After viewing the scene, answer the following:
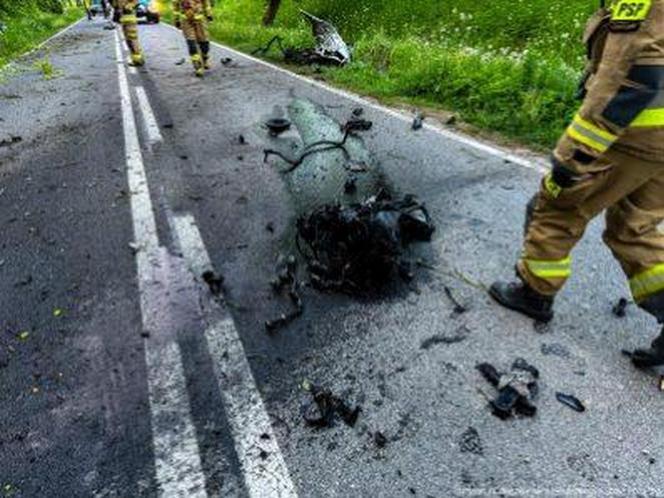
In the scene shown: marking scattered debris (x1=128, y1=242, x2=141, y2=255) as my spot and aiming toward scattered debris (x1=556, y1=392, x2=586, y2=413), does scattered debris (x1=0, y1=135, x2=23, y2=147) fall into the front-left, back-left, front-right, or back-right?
back-left

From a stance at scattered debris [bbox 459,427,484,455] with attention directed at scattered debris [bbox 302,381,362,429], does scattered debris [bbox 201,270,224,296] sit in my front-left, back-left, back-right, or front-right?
front-right
